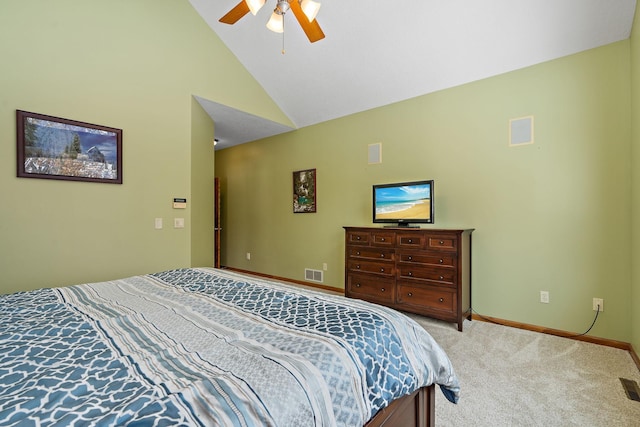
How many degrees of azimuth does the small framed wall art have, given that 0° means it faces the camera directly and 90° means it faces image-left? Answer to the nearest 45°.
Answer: approximately 45°

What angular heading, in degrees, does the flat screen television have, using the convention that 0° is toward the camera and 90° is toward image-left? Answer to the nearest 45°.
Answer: approximately 45°

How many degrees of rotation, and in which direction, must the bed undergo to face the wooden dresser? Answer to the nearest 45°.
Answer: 0° — it already faces it

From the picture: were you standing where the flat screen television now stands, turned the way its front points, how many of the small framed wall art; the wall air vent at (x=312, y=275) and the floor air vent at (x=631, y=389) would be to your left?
1

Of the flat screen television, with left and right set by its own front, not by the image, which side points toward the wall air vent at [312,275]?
right

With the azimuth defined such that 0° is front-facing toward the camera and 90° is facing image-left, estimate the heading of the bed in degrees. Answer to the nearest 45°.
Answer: approximately 225°

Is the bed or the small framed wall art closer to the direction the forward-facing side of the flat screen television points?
the bed

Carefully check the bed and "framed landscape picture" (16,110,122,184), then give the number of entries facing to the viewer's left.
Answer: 0

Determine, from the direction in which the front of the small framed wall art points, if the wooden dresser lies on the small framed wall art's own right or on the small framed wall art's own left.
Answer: on the small framed wall art's own left

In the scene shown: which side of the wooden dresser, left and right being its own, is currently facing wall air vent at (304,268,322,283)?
right

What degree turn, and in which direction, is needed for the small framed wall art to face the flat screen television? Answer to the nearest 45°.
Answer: approximately 90° to its left

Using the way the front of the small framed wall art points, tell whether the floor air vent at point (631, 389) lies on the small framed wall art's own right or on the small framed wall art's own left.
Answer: on the small framed wall art's own left
